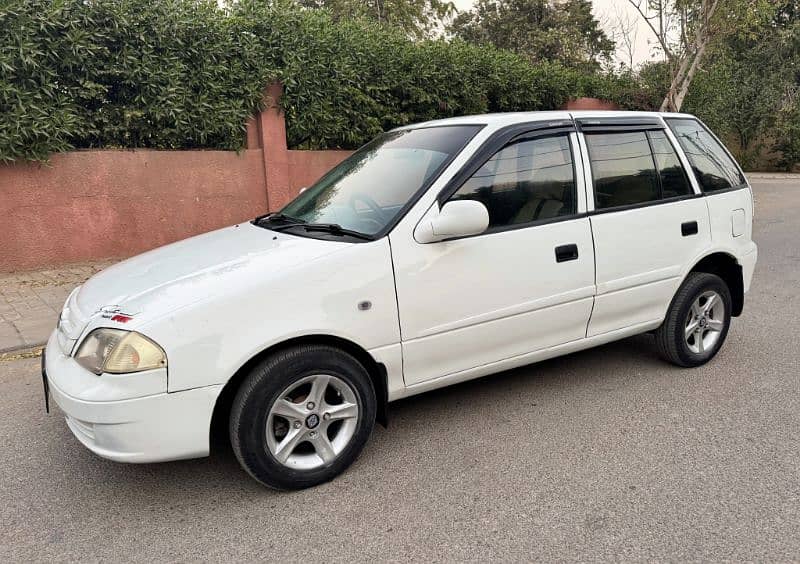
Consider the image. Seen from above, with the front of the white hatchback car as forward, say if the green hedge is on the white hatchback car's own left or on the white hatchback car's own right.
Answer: on the white hatchback car's own right

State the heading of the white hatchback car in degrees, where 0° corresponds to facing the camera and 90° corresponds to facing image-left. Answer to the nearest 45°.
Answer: approximately 45°
